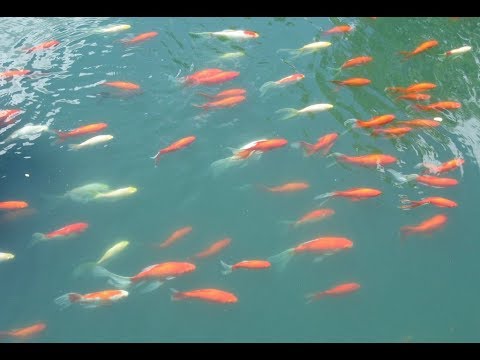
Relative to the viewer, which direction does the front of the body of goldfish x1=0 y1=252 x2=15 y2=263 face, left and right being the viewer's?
facing to the right of the viewer

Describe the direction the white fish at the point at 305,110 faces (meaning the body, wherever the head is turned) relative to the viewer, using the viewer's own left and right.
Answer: facing to the right of the viewer

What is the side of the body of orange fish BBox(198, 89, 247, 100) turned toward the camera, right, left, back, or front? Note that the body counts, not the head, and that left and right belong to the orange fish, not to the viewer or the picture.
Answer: right

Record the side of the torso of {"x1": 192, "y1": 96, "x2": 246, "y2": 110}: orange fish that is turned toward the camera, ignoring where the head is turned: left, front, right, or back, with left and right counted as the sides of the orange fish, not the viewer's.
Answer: right

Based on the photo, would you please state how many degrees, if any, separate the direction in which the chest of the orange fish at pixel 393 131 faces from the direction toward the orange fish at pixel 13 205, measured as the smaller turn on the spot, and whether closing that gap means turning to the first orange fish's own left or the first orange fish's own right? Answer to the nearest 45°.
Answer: approximately 180°

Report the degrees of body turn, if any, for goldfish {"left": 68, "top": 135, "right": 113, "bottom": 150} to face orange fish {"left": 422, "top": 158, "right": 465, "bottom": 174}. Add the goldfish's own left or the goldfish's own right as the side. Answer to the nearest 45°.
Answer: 0° — it already faces it

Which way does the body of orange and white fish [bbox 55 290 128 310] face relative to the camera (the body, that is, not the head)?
to the viewer's right

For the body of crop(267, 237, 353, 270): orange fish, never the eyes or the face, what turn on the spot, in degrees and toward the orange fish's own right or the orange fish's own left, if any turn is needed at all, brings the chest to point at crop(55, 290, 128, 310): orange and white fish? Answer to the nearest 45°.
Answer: approximately 180°

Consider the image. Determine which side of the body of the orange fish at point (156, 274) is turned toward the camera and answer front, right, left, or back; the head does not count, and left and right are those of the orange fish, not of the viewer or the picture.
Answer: right

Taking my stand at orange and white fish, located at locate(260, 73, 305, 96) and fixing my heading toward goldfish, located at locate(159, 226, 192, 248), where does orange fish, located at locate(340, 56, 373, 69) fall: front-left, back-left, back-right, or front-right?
back-left

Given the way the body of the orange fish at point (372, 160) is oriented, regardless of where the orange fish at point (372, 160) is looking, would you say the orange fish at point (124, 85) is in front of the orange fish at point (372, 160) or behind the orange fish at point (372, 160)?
behind
